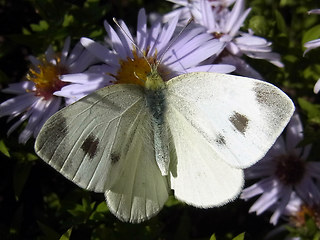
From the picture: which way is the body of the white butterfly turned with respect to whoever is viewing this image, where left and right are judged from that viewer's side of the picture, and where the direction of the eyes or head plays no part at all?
facing away from the viewer

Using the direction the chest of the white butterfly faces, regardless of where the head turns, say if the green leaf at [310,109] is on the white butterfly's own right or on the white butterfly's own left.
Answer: on the white butterfly's own right

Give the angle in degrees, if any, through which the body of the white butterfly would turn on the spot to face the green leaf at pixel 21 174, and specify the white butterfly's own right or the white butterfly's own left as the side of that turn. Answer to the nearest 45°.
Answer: approximately 45° to the white butterfly's own left

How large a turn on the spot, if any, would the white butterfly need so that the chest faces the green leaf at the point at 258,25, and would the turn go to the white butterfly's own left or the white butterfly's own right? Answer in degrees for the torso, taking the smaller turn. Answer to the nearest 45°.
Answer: approximately 45° to the white butterfly's own right

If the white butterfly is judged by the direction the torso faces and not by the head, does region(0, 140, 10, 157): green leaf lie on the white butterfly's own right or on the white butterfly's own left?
on the white butterfly's own left
